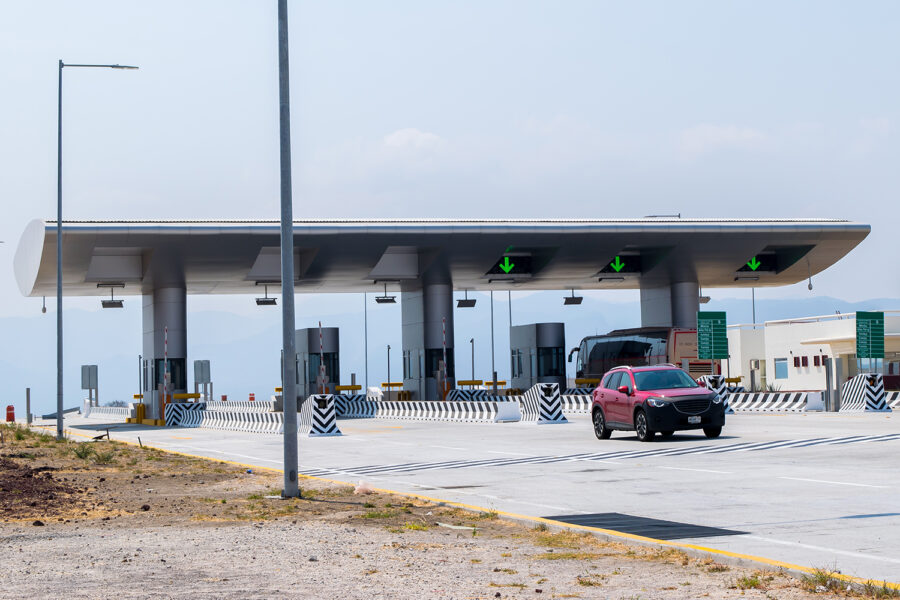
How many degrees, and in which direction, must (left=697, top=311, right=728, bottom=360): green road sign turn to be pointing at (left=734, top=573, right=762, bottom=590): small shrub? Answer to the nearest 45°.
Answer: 0° — it already faces it

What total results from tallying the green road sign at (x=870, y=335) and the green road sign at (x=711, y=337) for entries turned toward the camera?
2

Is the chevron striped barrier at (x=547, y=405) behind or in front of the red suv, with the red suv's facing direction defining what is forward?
behind

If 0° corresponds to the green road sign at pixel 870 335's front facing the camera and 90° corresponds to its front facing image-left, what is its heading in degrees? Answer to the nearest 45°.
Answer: approximately 0°

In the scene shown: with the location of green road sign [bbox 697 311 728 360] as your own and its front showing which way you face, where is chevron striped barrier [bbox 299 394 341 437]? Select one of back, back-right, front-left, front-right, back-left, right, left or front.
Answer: front-right

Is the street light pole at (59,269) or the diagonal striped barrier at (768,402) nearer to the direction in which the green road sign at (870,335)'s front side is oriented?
the street light pole

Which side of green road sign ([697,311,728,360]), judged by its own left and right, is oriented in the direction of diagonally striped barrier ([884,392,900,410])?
left

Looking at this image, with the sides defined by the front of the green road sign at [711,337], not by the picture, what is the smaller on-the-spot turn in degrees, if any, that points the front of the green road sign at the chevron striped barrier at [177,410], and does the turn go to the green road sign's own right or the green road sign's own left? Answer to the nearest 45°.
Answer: approximately 90° to the green road sign's own right

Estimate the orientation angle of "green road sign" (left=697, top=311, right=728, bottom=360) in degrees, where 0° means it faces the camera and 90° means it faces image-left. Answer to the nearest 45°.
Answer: approximately 0°

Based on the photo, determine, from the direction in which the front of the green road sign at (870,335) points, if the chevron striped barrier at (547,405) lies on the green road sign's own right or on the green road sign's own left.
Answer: on the green road sign's own right
